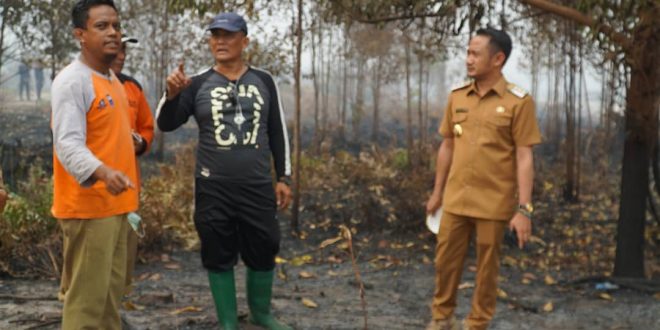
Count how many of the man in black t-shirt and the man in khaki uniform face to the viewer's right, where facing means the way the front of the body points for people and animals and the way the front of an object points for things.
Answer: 0

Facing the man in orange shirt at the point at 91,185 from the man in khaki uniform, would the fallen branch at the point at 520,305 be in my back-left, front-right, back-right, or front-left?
back-right

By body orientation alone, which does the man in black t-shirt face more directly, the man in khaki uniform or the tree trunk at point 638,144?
the man in khaki uniform

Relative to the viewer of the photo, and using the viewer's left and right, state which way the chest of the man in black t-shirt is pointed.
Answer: facing the viewer

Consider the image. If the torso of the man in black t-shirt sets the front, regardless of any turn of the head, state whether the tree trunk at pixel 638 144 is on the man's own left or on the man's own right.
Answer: on the man's own left

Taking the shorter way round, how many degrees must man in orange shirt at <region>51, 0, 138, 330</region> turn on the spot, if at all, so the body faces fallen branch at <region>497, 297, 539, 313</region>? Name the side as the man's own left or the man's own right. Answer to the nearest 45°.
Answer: approximately 90° to the man's own left

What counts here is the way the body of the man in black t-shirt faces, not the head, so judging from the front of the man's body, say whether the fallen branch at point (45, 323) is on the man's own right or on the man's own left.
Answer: on the man's own right

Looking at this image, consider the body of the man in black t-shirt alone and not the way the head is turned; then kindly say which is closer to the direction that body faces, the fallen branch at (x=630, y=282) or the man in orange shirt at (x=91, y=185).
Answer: the man in orange shirt

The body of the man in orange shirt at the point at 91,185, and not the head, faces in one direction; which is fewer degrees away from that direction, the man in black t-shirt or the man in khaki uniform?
the man in khaki uniform

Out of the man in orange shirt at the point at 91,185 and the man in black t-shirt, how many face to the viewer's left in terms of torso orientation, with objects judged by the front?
0

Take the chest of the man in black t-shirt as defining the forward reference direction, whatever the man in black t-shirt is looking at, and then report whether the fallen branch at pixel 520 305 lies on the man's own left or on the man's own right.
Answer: on the man's own left

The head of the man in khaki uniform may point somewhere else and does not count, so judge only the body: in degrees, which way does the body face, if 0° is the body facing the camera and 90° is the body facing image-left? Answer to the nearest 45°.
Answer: approximately 45°

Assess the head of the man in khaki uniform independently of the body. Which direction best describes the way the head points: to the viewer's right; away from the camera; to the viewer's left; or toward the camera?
to the viewer's left
